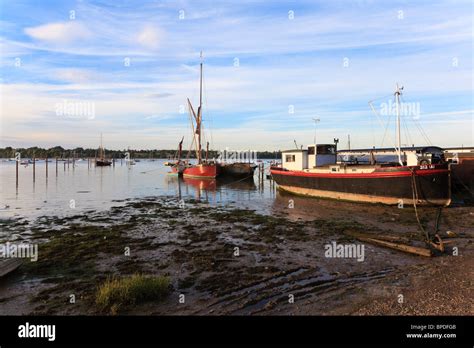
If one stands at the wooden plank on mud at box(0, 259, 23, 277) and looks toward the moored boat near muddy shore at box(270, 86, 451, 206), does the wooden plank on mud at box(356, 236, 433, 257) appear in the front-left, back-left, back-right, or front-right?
front-right

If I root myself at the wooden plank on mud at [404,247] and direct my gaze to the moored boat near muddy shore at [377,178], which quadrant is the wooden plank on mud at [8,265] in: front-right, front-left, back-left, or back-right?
back-left

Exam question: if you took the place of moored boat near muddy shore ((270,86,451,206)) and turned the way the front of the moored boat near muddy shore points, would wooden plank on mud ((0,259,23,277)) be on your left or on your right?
on your right

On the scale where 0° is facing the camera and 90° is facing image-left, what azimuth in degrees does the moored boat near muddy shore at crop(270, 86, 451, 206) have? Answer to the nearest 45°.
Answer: approximately 315°

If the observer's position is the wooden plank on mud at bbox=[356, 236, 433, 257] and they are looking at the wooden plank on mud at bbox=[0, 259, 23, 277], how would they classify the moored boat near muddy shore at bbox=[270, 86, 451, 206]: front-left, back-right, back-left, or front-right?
back-right

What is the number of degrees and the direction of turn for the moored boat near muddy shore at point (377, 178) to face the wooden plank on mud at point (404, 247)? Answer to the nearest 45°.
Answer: approximately 45° to its right
